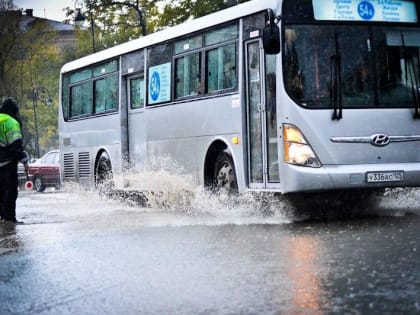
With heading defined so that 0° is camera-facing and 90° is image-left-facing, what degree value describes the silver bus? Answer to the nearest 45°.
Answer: approximately 315°

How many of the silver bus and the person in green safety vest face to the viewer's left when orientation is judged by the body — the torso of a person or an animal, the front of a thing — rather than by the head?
0

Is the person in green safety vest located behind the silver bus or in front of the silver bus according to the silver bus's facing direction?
behind

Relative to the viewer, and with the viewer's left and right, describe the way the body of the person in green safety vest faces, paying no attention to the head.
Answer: facing away from the viewer and to the right of the viewer

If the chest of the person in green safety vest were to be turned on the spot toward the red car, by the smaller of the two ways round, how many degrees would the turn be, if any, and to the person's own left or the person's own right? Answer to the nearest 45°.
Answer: approximately 45° to the person's own left
